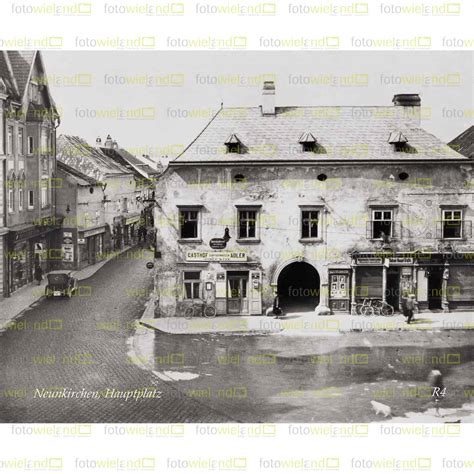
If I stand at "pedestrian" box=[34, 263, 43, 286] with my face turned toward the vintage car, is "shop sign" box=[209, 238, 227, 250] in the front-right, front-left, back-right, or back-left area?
front-left
